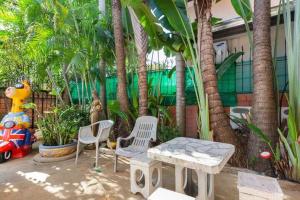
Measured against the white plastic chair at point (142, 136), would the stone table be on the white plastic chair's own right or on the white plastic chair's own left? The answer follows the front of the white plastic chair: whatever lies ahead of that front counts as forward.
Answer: on the white plastic chair's own left

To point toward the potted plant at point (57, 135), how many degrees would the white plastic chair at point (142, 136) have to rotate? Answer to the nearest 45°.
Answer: approximately 90° to its right

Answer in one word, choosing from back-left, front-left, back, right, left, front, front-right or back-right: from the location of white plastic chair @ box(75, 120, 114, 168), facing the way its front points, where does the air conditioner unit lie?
back-left

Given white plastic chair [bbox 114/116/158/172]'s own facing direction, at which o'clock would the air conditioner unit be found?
The air conditioner unit is roughly at 7 o'clock from the white plastic chair.

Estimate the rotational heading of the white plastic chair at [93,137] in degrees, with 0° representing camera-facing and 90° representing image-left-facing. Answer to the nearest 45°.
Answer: approximately 45°

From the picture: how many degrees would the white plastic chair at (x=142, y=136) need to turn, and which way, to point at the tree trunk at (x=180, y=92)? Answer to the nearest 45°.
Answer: approximately 180°

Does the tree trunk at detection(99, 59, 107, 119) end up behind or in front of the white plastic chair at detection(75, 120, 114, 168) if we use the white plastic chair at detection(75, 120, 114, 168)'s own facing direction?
behind

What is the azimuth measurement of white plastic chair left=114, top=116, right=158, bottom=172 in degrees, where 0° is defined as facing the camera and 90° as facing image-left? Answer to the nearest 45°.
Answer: approximately 45°

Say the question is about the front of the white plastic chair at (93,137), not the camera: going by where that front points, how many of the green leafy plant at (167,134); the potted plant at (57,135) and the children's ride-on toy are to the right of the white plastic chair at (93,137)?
2

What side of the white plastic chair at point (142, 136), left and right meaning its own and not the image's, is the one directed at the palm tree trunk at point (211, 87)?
back
